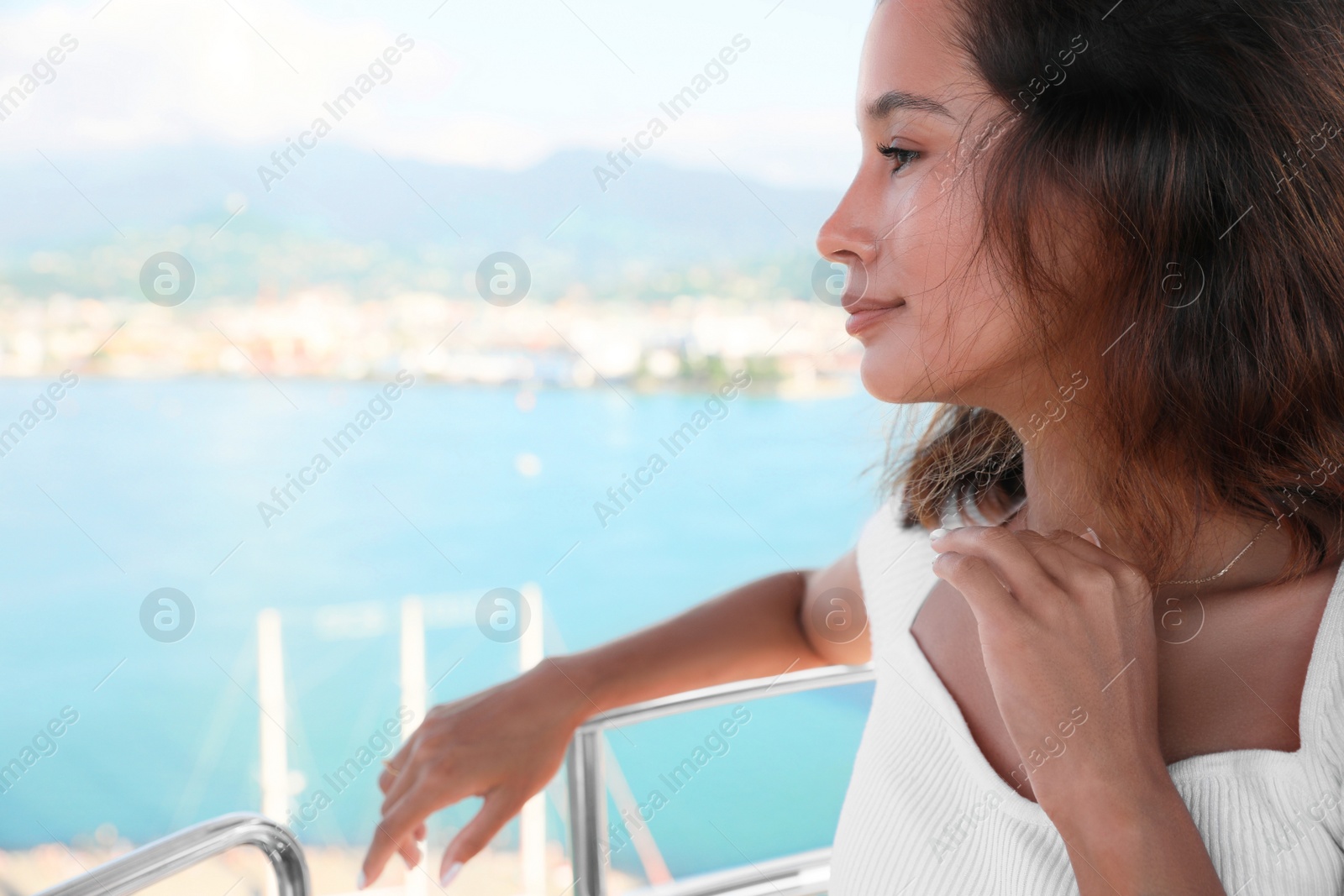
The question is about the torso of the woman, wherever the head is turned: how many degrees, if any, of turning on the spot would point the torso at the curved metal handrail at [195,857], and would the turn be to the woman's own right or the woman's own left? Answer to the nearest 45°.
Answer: approximately 45° to the woman's own right

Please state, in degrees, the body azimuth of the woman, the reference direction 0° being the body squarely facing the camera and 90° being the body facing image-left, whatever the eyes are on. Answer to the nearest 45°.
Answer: approximately 45°

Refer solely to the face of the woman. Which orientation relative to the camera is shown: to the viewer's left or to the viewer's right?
to the viewer's left
